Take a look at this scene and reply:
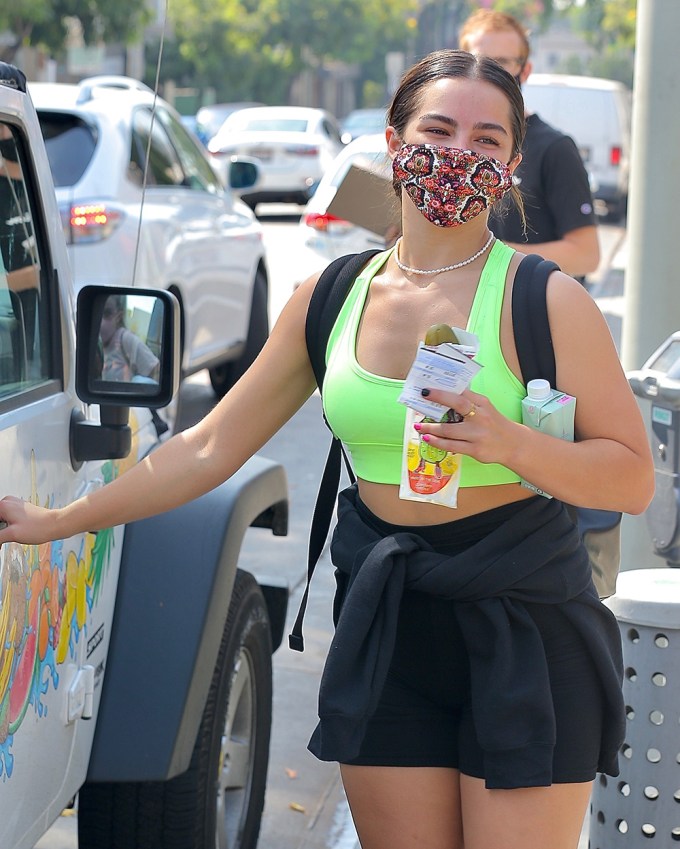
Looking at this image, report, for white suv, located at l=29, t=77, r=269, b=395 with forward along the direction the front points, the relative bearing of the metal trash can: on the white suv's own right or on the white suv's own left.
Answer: on the white suv's own right

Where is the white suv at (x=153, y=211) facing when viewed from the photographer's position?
facing away from the viewer and to the right of the viewer

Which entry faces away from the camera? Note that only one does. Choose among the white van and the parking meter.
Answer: the white van

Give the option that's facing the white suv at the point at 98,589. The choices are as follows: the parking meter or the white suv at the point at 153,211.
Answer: the parking meter

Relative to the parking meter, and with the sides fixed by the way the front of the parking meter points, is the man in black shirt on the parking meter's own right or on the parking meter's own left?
on the parking meter's own right

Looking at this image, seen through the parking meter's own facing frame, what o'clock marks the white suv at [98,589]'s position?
The white suv is roughly at 12 o'clock from the parking meter.

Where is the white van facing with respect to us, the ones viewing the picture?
facing away from the viewer

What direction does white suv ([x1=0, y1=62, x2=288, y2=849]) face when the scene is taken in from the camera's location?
facing away from the viewer and to the right of the viewer

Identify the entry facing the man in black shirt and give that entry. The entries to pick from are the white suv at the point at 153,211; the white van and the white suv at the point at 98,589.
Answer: the white suv at the point at 98,589

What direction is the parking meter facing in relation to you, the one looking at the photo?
facing the viewer and to the left of the viewer

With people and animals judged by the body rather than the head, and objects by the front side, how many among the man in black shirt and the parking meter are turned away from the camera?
0

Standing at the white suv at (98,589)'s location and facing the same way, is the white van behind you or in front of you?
in front

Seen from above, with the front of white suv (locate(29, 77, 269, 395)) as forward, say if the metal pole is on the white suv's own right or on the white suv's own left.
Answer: on the white suv's own right

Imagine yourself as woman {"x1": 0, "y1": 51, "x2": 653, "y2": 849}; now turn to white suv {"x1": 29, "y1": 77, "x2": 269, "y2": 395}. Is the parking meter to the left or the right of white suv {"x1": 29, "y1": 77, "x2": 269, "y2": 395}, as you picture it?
right
